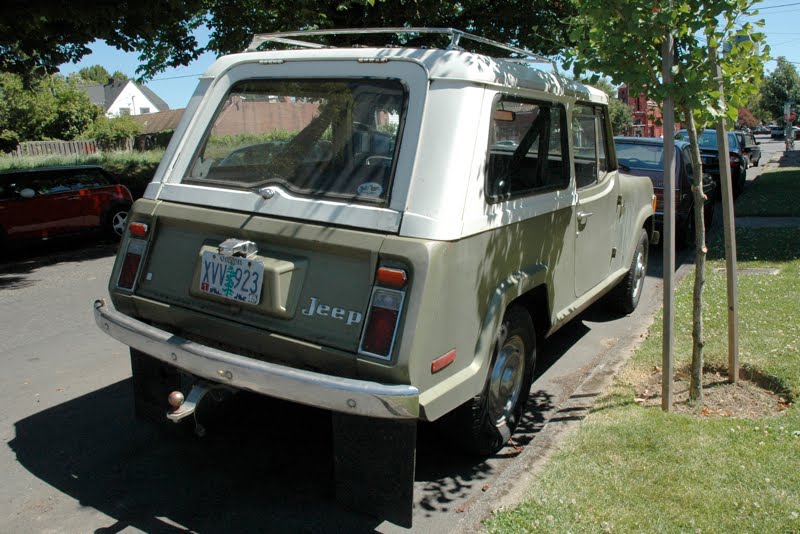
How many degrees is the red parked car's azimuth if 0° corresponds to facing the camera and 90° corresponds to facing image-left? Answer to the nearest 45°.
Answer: approximately 45°

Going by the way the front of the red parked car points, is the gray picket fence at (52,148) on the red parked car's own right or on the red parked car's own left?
on the red parked car's own right
